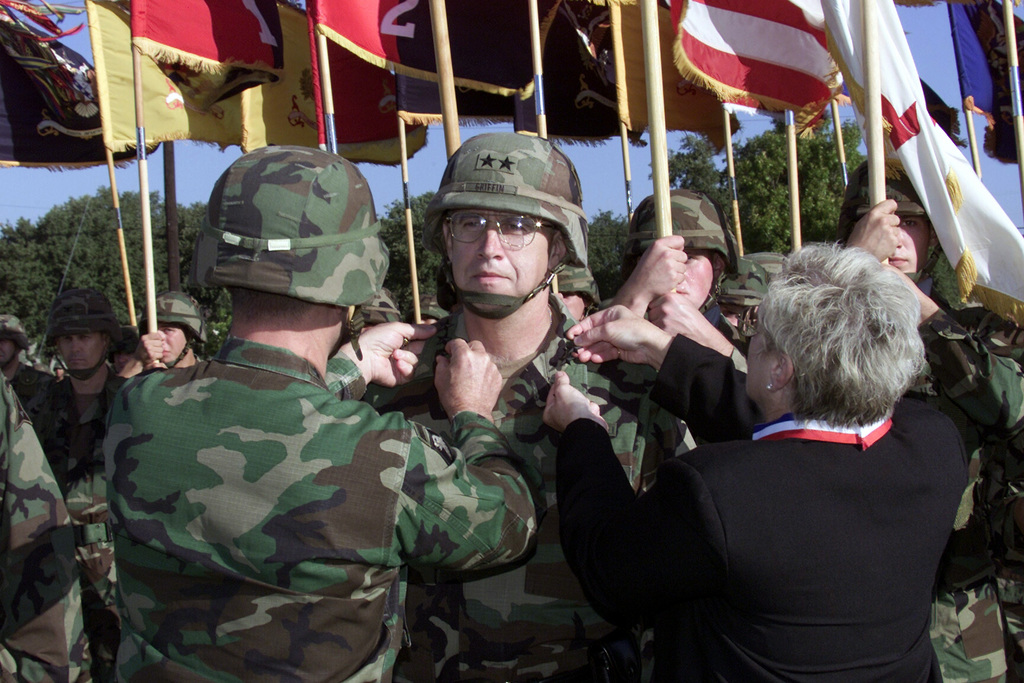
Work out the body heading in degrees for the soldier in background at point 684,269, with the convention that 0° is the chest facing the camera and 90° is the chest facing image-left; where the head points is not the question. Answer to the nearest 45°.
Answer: approximately 0°

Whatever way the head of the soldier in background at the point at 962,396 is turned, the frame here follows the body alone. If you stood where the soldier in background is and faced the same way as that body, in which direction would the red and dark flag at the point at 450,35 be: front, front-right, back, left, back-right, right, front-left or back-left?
right

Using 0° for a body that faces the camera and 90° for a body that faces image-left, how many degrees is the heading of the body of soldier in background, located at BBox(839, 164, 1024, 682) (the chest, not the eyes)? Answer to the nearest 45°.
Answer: approximately 45°

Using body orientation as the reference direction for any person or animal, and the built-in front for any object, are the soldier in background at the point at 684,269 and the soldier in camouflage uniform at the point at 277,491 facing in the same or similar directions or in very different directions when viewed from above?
very different directions

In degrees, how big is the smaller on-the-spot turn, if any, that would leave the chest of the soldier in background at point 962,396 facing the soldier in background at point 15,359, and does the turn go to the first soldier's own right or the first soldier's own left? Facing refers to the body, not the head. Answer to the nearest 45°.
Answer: approximately 45° to the first soldier's own right

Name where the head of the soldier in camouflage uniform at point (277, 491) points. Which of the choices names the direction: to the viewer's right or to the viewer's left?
to the viewer's right

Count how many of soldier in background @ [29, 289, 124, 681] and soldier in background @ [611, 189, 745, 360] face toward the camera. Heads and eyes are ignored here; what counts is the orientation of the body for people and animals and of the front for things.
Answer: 2
